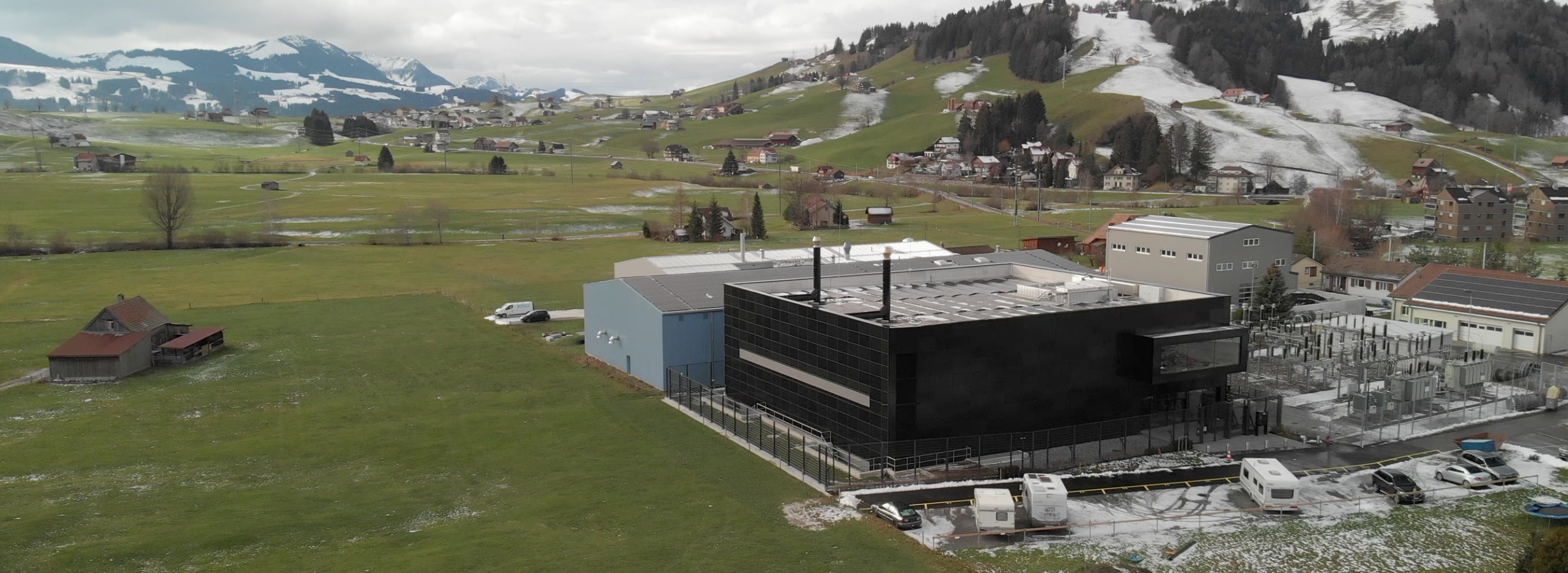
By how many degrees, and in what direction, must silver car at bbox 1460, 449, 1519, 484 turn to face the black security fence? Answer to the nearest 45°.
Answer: approximately 90° to its right

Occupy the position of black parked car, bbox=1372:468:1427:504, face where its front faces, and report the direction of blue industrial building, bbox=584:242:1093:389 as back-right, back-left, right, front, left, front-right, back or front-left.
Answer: back-right

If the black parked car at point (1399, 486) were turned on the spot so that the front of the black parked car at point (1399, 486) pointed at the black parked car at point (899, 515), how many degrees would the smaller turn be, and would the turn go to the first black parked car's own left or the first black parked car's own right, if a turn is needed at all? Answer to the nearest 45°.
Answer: approximately 90° to the first black parked car's own right

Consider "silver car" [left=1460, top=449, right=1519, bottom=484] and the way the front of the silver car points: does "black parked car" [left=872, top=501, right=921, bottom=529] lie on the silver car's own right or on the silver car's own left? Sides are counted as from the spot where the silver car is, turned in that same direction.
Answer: on the silver car's own right

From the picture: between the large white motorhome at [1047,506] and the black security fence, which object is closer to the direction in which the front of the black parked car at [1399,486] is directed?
the large white motorhome

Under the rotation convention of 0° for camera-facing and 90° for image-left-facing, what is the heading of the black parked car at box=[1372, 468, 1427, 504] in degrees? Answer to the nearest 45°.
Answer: approximately 315°

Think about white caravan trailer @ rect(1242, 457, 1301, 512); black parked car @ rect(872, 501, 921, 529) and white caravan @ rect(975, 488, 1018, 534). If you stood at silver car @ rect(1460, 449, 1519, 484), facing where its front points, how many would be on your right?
3

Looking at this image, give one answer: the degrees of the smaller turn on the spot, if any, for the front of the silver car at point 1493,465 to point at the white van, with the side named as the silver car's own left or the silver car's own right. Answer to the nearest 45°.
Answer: approximately 135° to the silver car's own right

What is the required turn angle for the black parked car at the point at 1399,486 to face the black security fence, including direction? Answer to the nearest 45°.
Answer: approximately 135° to its right

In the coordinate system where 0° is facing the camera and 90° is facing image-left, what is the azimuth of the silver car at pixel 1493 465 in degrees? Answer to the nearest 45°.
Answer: approximately 315°

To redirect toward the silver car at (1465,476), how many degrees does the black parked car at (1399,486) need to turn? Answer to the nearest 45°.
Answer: approximately 90° to its left
